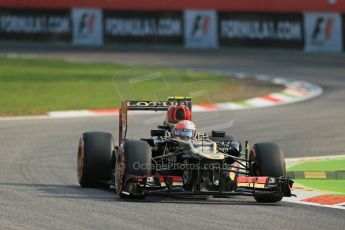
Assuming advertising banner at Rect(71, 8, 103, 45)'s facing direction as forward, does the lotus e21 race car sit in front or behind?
in front

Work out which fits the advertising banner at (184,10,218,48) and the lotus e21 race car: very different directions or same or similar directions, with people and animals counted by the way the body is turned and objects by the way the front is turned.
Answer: same or similar directions

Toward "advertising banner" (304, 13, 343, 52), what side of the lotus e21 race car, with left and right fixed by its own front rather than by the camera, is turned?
back

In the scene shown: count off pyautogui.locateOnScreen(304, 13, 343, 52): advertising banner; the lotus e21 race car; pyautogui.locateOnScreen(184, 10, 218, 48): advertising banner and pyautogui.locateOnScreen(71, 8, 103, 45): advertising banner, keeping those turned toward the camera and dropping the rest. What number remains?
4

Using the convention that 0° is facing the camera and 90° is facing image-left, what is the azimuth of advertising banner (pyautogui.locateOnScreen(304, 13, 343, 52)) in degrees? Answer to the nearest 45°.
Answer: approximately 0°

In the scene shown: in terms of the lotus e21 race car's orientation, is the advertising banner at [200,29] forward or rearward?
rearward

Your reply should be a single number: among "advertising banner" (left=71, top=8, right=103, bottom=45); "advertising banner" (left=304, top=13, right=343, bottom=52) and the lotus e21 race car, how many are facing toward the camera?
3

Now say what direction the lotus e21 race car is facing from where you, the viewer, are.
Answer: facing the viewer

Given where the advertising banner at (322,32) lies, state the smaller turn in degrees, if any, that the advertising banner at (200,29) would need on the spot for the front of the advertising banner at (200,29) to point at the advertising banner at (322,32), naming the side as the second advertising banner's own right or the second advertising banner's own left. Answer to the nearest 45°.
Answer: approximately 90° to the second advertising banner's own left

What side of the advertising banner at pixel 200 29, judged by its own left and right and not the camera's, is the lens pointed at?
front

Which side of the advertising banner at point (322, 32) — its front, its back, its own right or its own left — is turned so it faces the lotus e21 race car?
front

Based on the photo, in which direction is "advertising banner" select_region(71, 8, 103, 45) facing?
toward the camera

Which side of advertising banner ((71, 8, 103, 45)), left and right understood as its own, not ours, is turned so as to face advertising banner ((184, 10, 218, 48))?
left

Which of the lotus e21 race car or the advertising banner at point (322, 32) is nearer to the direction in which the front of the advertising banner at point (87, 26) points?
the lotus e21 race car

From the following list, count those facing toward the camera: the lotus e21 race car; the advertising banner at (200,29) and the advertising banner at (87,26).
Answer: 3

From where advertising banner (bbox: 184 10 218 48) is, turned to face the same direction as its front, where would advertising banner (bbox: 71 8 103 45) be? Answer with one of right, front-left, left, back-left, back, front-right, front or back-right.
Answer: right
